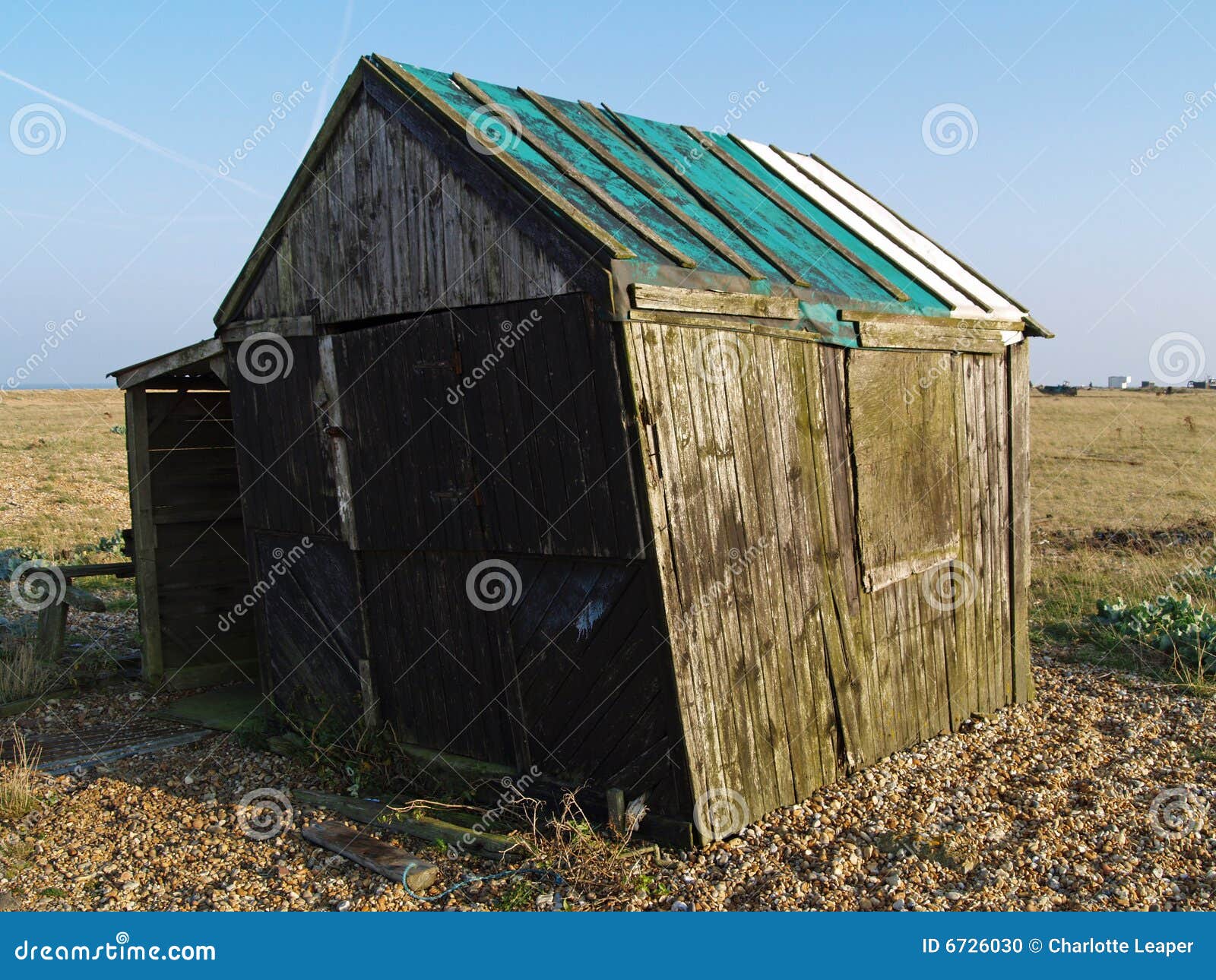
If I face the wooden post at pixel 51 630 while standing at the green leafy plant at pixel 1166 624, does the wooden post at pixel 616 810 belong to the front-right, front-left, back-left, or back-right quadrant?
front-left

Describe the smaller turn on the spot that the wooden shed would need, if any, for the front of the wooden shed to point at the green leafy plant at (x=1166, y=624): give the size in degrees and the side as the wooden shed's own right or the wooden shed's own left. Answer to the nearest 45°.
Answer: approximately 180°

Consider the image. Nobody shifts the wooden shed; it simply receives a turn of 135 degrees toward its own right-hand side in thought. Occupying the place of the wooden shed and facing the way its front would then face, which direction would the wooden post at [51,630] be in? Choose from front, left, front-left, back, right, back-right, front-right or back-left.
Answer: front-left
